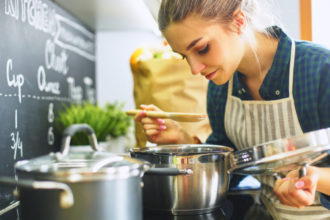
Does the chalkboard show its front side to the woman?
yes

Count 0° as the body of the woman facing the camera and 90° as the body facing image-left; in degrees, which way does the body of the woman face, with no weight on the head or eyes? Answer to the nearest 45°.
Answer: approximately 45°

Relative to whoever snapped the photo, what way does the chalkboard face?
facing the viewer and to the right of the viewer

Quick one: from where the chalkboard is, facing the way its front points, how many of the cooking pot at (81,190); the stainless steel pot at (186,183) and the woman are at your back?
0

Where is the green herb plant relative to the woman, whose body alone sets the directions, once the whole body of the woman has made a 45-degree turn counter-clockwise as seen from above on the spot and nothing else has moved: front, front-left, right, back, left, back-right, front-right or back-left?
back-right

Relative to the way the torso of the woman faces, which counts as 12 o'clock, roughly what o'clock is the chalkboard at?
The chalkboard is roughly at 2 o'clock from the woman.

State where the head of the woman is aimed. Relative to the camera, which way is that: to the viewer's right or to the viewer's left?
to the viewer's left

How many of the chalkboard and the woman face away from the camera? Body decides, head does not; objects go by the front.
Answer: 0
